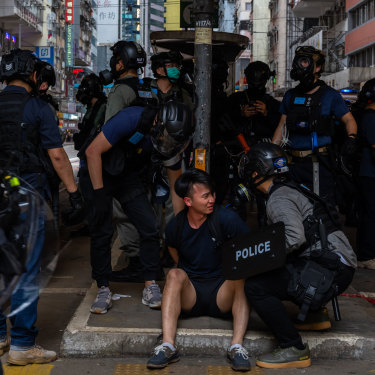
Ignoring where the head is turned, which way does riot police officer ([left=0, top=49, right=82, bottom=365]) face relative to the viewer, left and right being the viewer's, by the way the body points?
facing away from the viewer and to the right of the viewer

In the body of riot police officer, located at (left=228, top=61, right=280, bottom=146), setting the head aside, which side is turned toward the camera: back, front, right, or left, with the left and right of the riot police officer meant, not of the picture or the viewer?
front

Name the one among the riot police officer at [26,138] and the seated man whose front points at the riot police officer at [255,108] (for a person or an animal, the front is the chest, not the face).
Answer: the riot police officer at [26,138]

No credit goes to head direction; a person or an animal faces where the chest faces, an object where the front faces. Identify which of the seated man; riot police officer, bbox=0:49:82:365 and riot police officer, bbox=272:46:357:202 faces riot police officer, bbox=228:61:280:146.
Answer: riot police officer, bbox=0:49:82:365

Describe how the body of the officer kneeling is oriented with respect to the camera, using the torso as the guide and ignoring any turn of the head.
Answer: to the viewer's left

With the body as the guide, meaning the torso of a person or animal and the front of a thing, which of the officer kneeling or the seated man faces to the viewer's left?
the officer kneeling

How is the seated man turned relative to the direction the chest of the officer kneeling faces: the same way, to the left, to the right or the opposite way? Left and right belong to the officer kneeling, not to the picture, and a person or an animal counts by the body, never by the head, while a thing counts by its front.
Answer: to the left

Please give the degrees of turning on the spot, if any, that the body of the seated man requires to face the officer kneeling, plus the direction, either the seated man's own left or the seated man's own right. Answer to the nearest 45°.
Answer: approximately 45° to the seated man's own left

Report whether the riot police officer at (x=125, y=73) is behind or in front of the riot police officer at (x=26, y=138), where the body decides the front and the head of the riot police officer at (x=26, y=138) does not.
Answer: in front

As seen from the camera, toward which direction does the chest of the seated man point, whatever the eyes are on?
toward the camera

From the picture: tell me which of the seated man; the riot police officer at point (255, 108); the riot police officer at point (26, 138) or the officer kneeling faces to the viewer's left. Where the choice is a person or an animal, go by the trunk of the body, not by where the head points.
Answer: the officer kneeling

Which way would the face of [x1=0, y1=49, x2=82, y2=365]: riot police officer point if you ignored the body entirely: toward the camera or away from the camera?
away from the camera

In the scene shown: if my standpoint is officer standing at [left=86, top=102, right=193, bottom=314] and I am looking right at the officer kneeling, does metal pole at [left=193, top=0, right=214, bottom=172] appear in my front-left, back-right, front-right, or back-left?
front-left

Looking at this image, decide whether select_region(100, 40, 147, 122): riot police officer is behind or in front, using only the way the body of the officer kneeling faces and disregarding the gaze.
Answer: in front

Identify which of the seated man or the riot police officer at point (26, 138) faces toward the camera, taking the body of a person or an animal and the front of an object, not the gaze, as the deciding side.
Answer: the seated man

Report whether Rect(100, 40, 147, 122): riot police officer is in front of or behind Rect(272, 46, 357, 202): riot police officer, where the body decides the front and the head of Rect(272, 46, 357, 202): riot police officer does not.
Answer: in front

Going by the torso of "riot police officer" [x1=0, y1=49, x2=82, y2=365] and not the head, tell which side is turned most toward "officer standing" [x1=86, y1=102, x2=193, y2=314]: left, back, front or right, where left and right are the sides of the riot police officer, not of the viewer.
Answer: front
